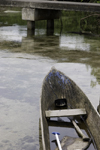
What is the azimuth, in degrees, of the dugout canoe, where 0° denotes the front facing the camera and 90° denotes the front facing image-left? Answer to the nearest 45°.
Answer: approximately 180°

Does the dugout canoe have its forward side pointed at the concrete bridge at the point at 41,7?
yes
